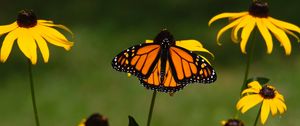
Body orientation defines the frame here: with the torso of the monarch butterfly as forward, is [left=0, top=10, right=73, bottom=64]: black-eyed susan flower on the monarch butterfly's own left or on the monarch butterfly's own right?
on the monarch butterfly's own left

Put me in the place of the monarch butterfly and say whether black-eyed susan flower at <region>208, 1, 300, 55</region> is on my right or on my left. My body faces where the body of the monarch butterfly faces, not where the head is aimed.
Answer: on my right

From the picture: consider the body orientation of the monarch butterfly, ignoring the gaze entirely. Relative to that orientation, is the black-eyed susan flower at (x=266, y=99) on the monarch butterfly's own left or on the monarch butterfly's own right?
on the monarch butterfly's own right

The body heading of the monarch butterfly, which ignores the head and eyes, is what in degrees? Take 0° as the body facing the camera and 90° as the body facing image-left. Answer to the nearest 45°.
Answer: approximately 180°
